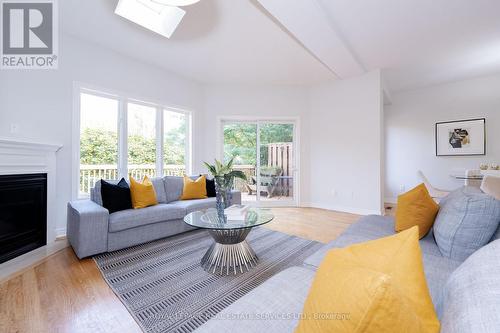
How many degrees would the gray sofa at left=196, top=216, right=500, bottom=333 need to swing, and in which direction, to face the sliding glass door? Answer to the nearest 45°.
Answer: approximately 45° to its right

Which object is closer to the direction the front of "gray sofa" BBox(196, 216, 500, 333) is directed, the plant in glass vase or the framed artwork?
the plant in glass vase

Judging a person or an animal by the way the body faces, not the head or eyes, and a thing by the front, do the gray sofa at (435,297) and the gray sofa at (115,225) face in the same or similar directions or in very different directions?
very different directions

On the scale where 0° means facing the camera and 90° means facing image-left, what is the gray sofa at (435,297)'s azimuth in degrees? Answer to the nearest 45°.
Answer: approximately 90°

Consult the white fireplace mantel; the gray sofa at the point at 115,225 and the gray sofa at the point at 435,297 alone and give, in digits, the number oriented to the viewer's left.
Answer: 1

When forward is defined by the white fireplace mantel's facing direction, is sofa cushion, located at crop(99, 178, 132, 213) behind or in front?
in front

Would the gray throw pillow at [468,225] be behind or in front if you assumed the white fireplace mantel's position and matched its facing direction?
in front

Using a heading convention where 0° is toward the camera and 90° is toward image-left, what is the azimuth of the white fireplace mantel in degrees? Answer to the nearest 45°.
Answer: approximately 315°

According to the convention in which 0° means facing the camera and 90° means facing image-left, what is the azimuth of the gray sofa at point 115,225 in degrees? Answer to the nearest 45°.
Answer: approximately 315°

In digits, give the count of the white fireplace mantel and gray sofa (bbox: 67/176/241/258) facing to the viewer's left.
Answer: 0
